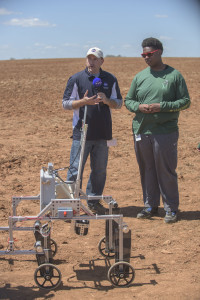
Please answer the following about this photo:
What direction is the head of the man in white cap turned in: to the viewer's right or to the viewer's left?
to the viewer's left

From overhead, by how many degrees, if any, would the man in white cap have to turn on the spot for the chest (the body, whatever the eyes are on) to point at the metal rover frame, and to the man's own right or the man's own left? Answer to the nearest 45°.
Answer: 0° — they already face it

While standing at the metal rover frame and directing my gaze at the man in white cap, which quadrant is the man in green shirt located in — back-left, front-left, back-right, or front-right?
front-right

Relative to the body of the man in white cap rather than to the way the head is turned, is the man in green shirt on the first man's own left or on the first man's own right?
on the first man's own left

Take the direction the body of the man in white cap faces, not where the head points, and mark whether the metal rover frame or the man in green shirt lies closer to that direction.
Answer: the metal rover frame

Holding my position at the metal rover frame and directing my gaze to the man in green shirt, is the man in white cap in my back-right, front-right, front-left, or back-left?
front-left

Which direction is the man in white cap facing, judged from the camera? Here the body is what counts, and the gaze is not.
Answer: toward the camera
